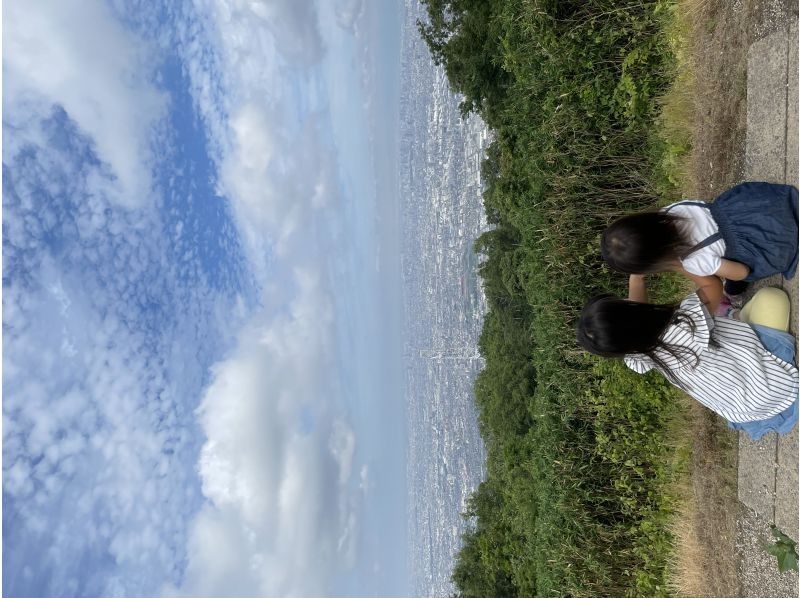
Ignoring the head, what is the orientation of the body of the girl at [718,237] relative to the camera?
away from the camera
